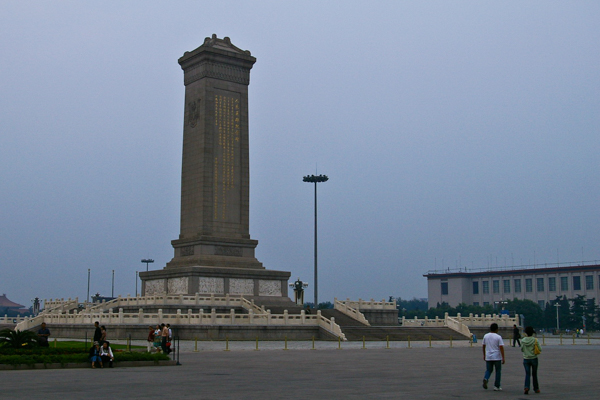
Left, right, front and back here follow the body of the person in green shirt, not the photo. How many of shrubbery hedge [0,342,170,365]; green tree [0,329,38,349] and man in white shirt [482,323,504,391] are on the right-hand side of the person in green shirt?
0

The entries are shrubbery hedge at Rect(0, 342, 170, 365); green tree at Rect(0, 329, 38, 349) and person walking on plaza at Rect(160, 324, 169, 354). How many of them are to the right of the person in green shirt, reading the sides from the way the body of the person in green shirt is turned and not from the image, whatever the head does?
0

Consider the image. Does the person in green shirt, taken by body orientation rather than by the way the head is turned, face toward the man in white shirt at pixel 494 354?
no

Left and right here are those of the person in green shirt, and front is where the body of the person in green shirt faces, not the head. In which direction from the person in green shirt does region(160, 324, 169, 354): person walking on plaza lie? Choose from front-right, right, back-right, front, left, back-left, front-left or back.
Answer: front-left

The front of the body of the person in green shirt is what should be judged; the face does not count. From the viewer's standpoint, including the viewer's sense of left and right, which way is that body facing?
facing away from the viewer

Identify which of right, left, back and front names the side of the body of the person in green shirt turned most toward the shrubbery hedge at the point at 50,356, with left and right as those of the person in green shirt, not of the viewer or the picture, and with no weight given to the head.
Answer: left

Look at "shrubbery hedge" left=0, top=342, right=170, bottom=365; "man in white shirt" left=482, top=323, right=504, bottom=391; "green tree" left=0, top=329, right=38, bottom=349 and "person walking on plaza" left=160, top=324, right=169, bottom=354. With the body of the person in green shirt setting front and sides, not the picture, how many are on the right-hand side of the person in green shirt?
0

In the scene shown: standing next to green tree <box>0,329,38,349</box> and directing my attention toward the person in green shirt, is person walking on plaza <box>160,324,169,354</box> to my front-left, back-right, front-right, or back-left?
front-left

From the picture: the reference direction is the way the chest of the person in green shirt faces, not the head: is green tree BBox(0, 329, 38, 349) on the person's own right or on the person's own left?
on the person's own left
